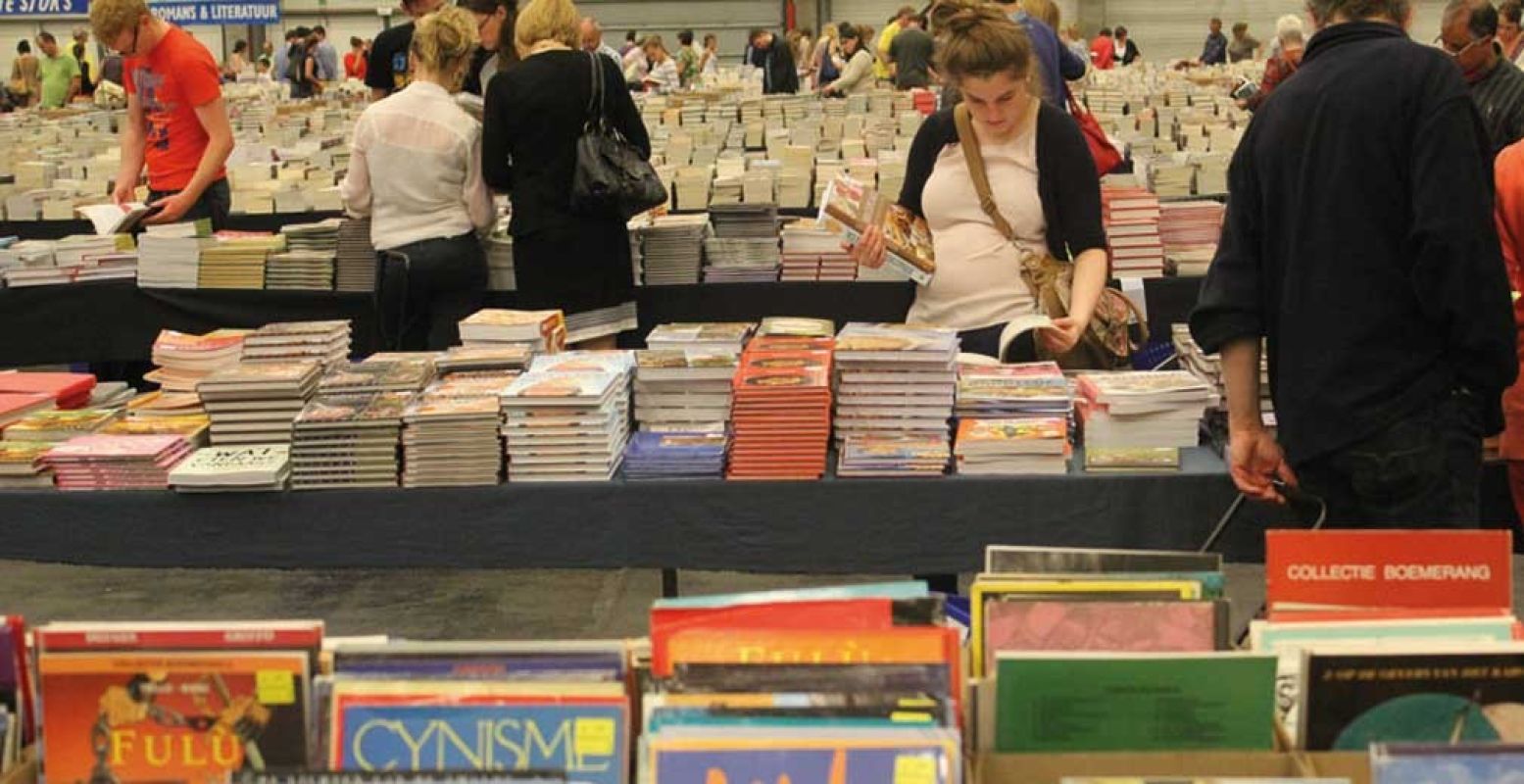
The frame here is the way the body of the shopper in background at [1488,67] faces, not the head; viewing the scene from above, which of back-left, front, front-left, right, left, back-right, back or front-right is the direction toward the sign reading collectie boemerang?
front-left

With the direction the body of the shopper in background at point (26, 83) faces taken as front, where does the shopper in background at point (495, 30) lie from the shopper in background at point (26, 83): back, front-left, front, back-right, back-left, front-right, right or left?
back

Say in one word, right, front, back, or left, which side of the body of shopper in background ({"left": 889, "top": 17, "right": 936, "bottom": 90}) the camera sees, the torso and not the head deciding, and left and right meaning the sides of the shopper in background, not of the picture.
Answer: back

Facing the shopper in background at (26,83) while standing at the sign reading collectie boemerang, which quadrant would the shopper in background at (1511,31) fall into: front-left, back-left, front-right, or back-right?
front-right

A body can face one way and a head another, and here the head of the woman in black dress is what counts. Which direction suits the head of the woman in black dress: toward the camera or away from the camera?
away from the camera

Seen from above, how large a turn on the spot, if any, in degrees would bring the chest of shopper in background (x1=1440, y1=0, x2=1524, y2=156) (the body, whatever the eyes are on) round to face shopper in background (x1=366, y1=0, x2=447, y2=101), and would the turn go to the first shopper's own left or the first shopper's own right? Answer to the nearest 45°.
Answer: approximately 45° to the first shopper's own right

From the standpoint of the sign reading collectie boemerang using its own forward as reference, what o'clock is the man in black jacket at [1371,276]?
The man in black jacket is roughly at 6 o'clock from the sign reading collectie boemerang.

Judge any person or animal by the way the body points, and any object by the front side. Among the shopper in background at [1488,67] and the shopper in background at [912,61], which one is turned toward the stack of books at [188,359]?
the shopper in background at [1488,67]

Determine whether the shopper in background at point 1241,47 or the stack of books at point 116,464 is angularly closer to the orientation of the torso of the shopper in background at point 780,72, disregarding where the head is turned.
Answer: the stack of books

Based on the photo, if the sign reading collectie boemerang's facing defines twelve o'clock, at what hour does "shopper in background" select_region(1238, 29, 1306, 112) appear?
The shopper in background is roughly at 6 o'clock from the sign reading collectie boemerang.

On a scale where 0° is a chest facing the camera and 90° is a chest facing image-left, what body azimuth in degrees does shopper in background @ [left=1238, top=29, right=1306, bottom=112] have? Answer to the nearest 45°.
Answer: approximately 45°
